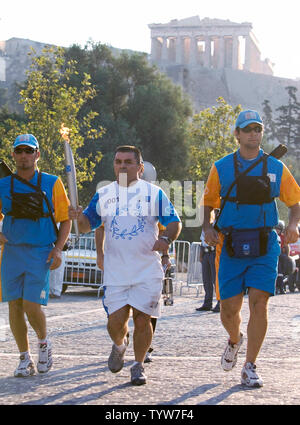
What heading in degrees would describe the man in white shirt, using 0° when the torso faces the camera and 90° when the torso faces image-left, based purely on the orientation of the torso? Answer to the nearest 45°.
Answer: approximately 0°

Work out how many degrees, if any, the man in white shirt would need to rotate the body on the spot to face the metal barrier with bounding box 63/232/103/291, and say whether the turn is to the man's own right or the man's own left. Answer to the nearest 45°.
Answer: approximately 180°

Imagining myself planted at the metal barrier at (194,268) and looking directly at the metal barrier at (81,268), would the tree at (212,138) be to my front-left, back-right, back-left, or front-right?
back-right

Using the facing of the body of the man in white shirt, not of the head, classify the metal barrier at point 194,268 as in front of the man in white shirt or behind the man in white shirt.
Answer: behind

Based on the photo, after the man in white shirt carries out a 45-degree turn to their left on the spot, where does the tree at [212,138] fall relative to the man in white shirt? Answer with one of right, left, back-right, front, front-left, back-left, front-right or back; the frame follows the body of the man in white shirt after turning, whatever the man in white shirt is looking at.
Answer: back-left
